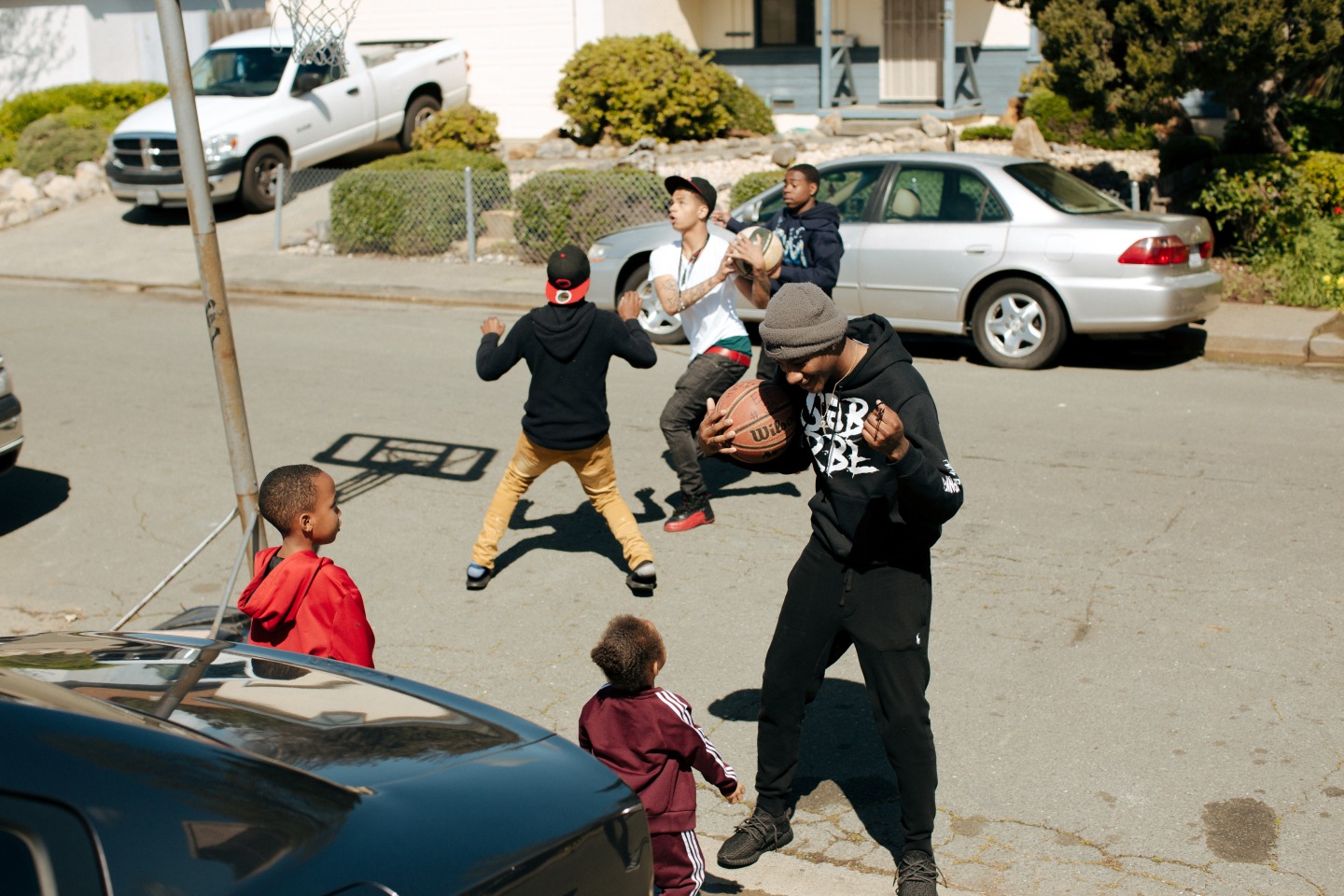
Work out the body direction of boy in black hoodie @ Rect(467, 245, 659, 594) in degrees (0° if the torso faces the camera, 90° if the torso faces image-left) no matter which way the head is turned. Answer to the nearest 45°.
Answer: approximately 180°

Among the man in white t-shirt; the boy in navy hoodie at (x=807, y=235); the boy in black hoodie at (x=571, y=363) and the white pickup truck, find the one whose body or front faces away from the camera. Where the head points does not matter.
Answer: the boy in black hoodie at (x=571, y=363)

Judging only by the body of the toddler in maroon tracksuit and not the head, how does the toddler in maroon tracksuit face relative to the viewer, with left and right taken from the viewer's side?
facing away from the viewer and to the right of the viewer

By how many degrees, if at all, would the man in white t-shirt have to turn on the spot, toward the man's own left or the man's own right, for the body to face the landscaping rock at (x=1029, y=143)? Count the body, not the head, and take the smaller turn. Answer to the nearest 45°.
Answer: approximately 135° to the man's own right

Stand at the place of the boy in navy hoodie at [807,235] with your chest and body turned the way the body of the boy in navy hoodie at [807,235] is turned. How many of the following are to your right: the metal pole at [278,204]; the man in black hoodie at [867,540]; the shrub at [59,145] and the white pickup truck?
3

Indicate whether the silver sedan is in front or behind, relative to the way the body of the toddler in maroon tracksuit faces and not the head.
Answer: in front

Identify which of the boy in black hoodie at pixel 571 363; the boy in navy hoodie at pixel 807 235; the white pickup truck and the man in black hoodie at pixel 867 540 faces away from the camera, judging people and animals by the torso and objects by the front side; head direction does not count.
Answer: the boy in black hoodie at pixel 571 363

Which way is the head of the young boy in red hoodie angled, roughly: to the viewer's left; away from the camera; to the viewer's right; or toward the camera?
to the viewer's right

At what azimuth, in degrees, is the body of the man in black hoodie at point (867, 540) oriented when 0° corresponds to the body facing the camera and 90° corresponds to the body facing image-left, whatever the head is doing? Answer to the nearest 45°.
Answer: approximately 45°

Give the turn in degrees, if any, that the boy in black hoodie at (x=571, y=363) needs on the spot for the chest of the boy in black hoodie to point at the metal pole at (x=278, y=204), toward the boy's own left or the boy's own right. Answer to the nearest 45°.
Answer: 0° — they already face it

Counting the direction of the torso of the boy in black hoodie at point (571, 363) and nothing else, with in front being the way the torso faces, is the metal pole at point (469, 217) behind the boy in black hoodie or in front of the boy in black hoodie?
in front

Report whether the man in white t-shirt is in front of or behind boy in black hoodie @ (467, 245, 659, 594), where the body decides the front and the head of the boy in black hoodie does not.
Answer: in front
